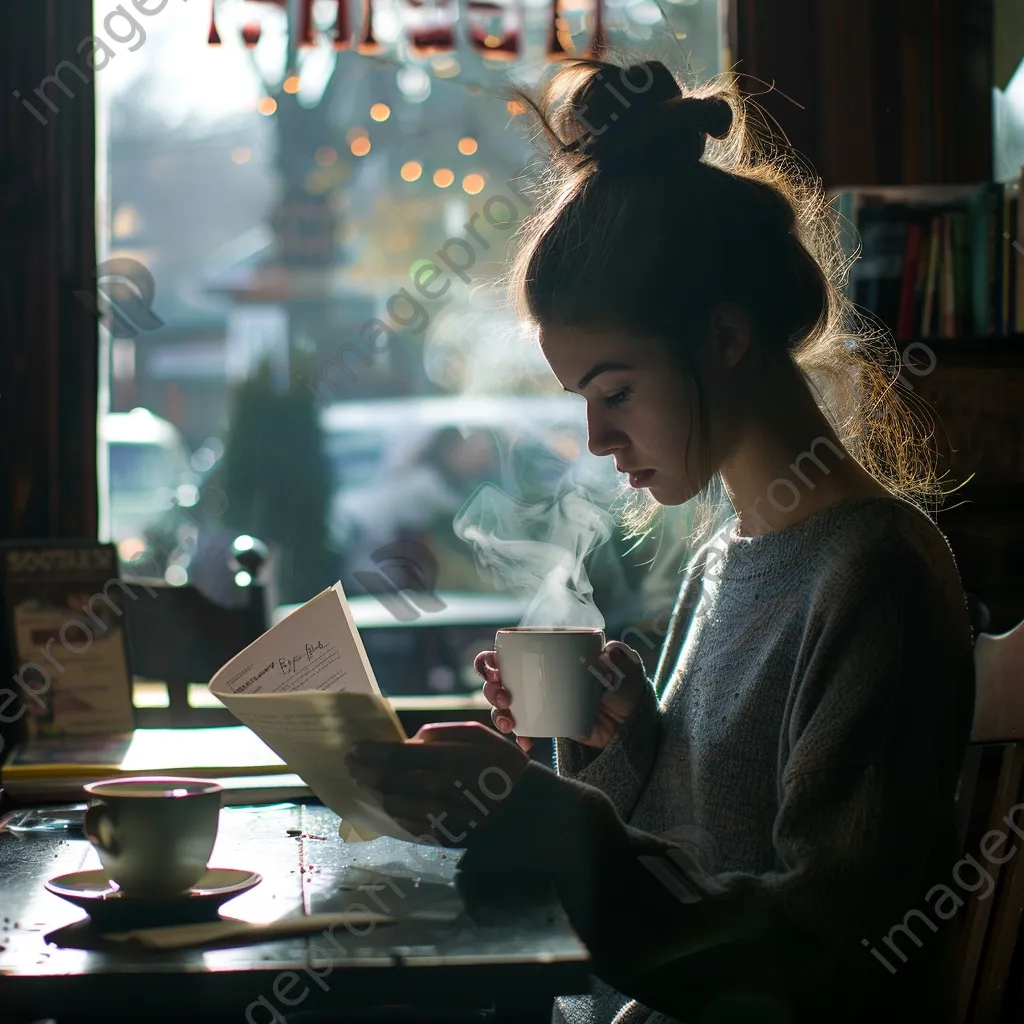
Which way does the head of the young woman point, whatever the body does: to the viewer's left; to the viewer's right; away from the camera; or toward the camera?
to the viewer's left

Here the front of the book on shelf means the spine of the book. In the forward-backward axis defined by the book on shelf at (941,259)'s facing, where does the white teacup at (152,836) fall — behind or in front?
in front

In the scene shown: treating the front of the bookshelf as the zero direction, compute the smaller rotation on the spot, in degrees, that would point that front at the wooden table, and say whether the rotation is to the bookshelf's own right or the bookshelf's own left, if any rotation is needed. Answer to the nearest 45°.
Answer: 0° — it already faces it

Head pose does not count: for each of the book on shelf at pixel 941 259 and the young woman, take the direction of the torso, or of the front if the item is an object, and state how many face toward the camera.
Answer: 1

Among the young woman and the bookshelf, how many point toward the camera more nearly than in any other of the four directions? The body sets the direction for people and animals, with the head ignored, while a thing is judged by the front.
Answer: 1

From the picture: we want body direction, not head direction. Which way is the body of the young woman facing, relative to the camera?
to the viewer's left

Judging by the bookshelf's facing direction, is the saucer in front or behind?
in front

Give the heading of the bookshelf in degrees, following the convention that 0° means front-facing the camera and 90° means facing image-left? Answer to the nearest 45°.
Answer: approximately 0°
